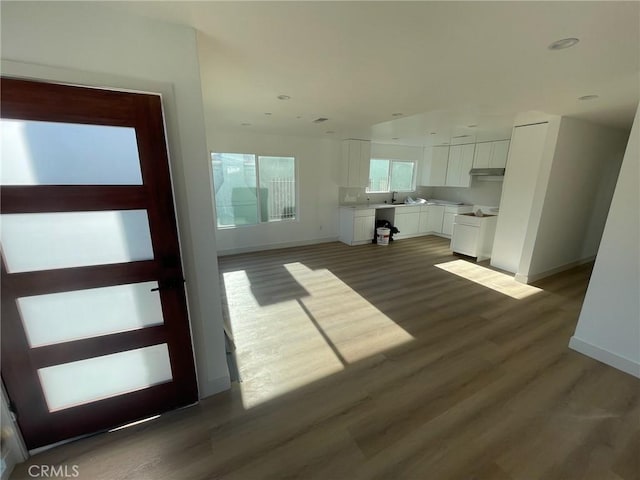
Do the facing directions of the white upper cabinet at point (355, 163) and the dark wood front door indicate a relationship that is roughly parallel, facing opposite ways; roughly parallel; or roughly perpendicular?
roughly parallel

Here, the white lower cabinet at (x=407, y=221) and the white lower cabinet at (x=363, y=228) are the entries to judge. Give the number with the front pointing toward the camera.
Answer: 2

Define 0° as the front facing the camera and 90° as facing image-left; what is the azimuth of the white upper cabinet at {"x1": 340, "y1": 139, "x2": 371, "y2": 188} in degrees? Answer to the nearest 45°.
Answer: approximately 0°

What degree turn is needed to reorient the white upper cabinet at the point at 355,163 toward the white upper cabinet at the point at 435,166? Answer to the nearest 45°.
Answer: approximately 135° to its left

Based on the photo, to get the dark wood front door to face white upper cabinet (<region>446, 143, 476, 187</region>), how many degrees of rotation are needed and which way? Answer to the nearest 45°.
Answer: approximately 45° to its left

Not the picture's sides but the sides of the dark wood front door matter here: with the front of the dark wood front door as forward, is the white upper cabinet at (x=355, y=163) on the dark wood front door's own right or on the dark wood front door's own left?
on the dark wood front door's own left

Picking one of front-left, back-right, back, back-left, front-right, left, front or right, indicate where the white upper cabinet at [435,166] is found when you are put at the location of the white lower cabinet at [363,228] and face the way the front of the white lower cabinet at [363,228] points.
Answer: back-left

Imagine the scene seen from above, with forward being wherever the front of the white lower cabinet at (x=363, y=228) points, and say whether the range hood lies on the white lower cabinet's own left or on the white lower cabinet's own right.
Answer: on the white lower cabinet's own left

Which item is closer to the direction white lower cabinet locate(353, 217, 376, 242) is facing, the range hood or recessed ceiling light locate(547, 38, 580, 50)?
the recessed ceiling light

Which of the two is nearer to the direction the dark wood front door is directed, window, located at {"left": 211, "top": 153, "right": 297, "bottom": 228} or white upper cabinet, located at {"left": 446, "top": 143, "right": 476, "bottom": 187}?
the white upper cabinet
